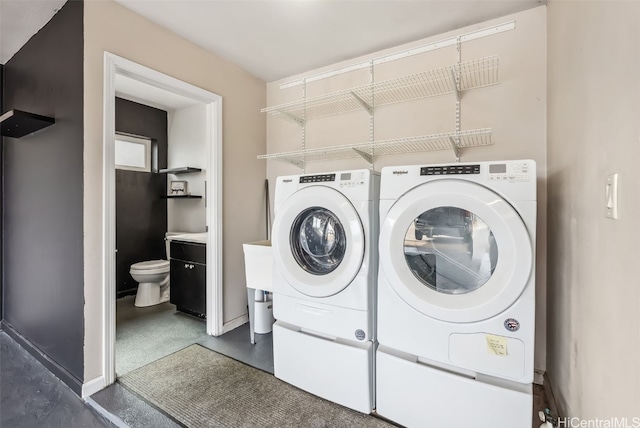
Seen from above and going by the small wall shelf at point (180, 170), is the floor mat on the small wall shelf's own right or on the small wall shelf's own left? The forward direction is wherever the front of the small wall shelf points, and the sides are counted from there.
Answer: on the small wall shelf's own left

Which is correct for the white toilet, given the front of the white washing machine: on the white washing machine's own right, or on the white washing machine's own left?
on the white washing machine's own right

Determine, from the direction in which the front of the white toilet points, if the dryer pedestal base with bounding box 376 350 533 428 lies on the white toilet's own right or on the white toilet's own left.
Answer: on the white toilet's own left

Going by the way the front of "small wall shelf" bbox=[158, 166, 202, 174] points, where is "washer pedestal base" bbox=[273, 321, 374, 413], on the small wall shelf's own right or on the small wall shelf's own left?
on the small wall shelf's own left

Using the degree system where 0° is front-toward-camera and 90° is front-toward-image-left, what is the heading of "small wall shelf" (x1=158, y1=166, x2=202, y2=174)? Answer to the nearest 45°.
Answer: approximately 45°

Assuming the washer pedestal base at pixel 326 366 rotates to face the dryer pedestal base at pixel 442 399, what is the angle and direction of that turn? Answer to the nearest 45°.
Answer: approximately 90° to its left

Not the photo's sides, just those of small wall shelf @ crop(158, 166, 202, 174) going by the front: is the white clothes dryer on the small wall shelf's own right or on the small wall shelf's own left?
on the small wall shelf's own left

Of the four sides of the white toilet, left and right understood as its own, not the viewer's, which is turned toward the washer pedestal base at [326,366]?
left
